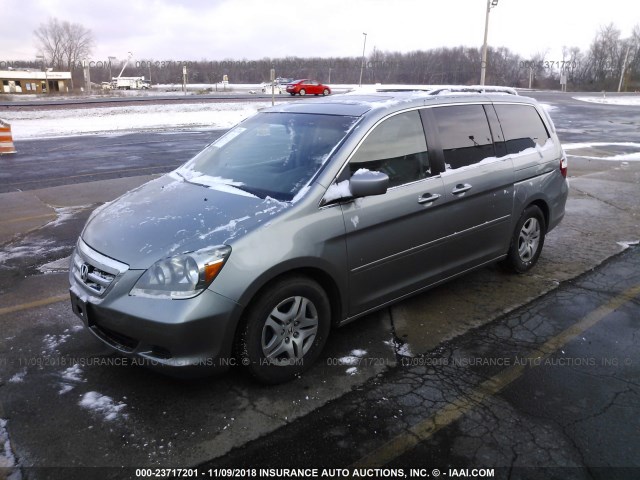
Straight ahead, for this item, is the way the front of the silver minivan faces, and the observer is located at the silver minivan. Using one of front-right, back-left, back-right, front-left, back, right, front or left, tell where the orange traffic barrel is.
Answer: right

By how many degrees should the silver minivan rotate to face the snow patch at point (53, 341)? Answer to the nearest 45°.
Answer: approximately 45° to its right

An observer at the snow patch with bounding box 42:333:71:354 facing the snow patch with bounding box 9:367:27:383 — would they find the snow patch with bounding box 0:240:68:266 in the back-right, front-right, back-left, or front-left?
back-right

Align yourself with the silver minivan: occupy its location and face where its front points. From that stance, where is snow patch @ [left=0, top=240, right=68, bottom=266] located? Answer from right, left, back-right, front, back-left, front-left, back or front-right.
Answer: right
